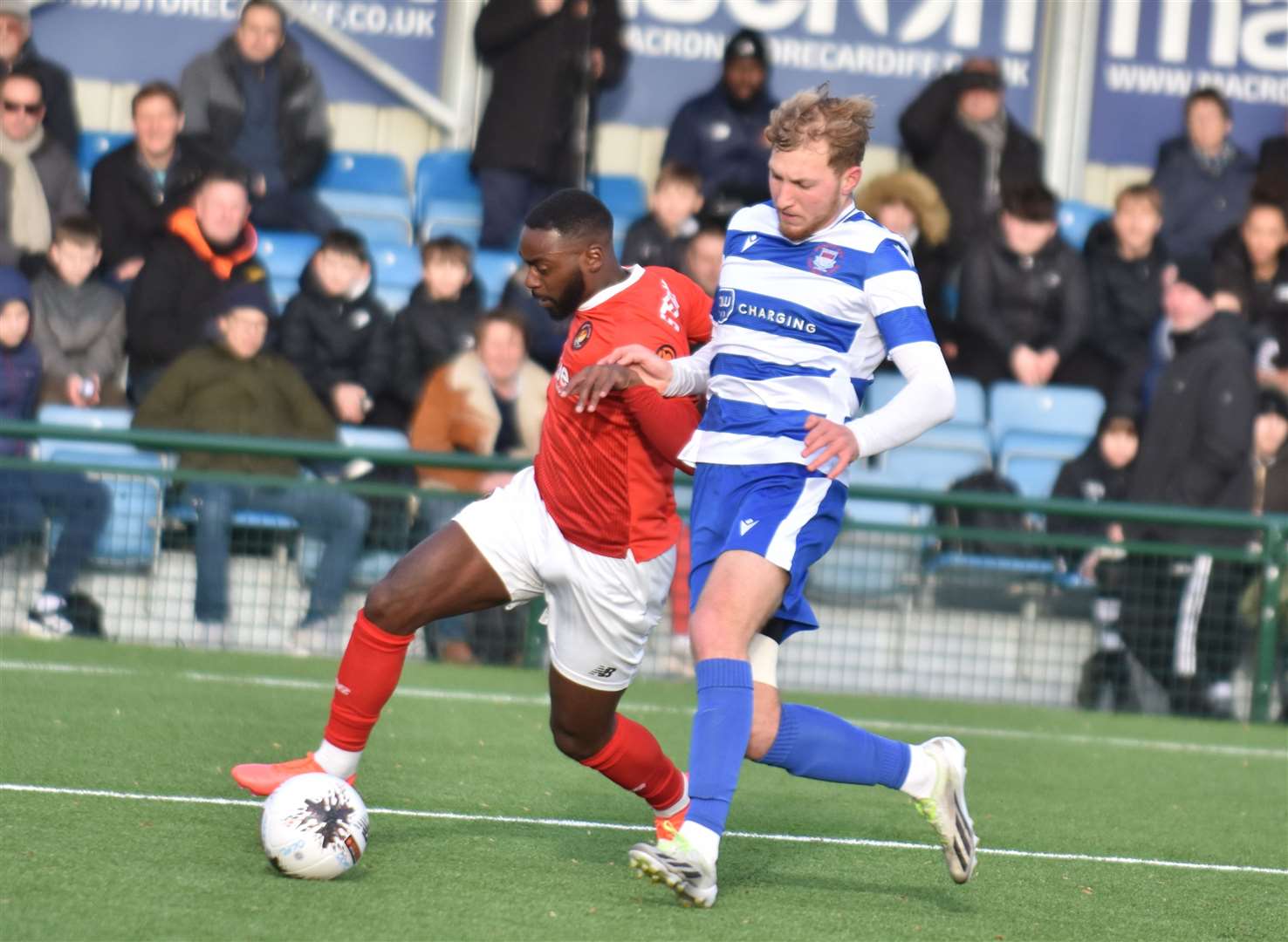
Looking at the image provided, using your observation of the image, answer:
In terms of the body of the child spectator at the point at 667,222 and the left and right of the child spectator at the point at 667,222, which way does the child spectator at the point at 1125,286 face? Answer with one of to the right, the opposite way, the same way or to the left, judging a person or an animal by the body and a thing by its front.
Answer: the same way

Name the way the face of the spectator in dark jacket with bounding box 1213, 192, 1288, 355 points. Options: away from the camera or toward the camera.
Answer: toward the camera

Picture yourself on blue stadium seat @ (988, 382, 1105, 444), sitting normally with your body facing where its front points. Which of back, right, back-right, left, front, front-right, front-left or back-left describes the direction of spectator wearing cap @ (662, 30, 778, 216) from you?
right

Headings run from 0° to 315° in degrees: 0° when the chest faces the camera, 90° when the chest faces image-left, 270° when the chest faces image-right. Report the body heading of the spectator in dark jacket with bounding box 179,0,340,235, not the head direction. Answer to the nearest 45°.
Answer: approximately 0°

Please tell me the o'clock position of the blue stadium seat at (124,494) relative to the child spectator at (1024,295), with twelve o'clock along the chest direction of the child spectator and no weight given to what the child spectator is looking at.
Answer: The blue stadium seat is roughly at 2 o'clock from the child spectator.

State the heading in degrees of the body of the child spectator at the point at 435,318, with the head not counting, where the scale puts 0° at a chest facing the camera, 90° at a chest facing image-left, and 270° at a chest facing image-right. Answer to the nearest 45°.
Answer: approximately 0°

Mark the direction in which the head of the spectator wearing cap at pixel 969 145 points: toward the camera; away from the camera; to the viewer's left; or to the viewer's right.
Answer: toward the camera

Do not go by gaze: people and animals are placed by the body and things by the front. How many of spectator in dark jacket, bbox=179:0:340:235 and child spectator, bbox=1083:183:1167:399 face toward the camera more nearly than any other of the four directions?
2

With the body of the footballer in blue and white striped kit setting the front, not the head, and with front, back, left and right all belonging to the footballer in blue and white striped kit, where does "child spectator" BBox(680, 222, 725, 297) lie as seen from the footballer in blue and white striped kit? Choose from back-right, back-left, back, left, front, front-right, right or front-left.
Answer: back-right

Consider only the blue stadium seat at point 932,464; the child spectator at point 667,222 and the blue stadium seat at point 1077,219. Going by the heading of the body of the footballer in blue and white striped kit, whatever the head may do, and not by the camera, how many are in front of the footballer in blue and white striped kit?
0

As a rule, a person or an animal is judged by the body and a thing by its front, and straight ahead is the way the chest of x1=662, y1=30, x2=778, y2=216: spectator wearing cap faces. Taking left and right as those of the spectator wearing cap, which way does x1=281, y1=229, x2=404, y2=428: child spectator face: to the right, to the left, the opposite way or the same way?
the same way

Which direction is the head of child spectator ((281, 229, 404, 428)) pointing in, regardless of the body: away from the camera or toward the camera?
toward the camera

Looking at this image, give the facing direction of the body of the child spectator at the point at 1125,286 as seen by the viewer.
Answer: toward the camera

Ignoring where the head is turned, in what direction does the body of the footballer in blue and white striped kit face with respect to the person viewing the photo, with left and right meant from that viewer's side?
facing the viewer and to the left of the viewer

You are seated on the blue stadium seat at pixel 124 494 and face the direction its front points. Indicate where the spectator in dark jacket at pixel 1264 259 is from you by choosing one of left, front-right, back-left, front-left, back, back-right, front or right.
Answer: left

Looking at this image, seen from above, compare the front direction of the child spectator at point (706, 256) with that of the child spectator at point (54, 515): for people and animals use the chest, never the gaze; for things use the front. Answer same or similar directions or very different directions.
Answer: same or similar directions

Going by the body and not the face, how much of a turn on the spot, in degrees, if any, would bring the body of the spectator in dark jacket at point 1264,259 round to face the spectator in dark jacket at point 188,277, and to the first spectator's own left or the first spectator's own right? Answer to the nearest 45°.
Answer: approximately 45° to the first spectator's own right

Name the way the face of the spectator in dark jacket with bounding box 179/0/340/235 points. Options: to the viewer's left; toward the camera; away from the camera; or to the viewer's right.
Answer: toward the camera

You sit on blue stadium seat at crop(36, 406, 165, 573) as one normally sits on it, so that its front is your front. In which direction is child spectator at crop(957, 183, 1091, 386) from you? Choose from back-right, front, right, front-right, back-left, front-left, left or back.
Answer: left
